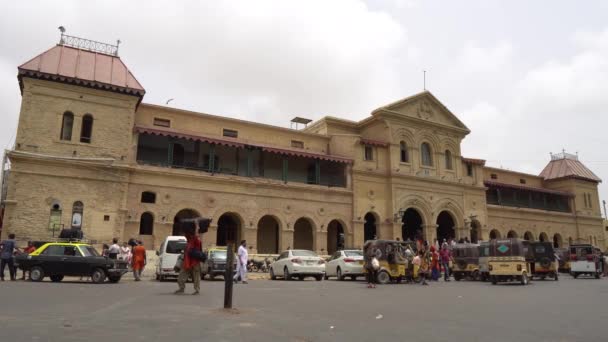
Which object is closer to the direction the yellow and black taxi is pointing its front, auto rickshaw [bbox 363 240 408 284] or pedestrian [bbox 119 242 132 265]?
the auto rickshaw

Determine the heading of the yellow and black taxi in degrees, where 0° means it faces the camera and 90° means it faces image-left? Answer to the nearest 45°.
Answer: approximately 315°

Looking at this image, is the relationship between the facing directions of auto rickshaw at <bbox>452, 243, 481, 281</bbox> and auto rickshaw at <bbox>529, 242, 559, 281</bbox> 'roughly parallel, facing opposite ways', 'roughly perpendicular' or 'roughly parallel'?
roughly parallel

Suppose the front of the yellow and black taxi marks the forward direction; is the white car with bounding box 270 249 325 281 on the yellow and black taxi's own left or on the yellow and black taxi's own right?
on the yellow and black taxi's own left

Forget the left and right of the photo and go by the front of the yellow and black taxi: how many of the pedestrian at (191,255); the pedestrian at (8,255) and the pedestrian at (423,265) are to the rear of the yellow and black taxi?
1
